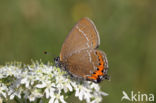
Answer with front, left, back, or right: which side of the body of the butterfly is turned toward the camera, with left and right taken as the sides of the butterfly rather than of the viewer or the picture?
left

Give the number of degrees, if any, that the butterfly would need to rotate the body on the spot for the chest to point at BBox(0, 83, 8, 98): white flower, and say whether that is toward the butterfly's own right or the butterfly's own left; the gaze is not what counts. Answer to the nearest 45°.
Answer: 0° — it already faces it
